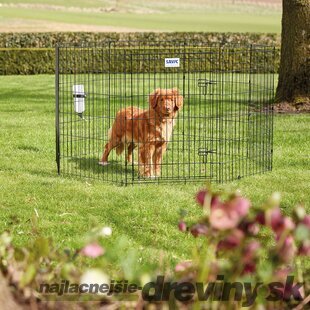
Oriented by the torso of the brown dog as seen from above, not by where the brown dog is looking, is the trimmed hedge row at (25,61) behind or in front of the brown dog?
behind

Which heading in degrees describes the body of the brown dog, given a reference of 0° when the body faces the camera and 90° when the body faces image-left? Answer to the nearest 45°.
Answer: approximately 315°

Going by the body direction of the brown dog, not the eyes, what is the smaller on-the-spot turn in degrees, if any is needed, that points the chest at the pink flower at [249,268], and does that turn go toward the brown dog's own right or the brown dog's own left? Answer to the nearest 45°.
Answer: approximately 45° to the brown dog's own right

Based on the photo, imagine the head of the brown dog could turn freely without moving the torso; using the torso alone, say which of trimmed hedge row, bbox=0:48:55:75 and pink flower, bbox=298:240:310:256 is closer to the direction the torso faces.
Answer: the pink flower

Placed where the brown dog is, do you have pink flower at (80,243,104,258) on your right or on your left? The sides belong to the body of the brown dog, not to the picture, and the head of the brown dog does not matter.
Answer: on your right

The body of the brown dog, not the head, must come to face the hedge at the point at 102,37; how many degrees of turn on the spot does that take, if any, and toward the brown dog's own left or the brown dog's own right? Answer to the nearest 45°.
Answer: approximately 135° to the brown dog's own left

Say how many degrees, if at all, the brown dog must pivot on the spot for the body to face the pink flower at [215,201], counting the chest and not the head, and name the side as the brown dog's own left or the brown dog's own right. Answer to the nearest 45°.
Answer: approximately 45° to the brown dog's own right

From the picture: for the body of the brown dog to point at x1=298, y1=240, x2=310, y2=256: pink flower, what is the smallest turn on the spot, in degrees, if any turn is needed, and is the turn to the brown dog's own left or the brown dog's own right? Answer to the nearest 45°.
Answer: approximately 45° to the brown dog's own right
